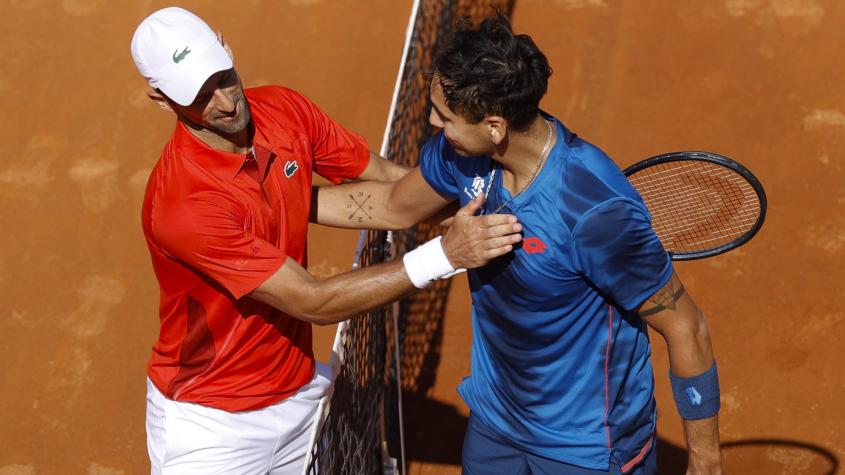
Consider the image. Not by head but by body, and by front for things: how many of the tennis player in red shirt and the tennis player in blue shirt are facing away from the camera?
0

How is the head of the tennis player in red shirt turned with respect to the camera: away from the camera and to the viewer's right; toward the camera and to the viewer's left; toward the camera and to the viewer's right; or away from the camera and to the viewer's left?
toward the camera and to the viewer's right

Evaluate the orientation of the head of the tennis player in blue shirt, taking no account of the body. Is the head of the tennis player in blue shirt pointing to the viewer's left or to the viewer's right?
to the viewer's left

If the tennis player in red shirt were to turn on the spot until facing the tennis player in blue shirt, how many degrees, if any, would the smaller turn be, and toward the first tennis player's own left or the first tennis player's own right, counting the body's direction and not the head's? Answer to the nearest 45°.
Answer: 0° — they already face them

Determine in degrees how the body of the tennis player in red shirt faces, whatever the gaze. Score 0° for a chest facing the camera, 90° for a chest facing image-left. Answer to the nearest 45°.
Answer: approximately 315°

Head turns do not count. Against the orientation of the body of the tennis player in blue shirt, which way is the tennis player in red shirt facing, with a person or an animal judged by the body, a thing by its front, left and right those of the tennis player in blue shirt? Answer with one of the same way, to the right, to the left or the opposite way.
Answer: to the left
